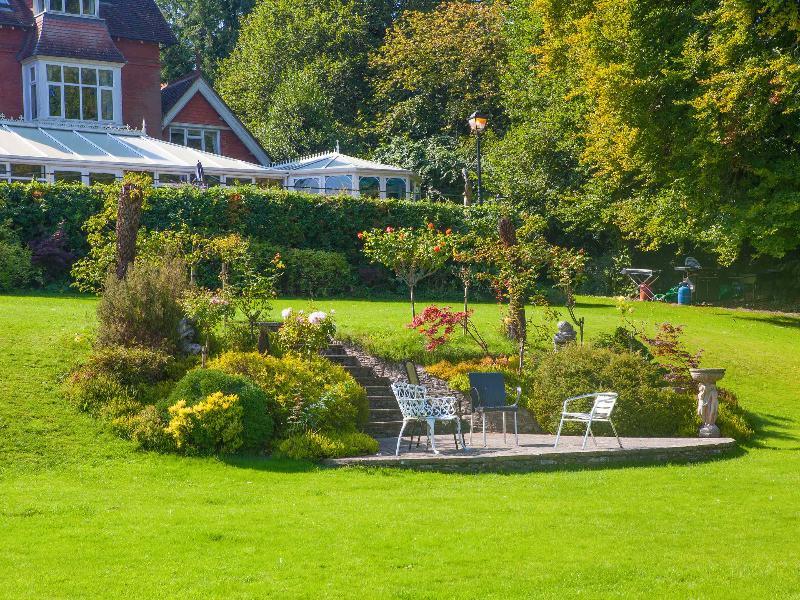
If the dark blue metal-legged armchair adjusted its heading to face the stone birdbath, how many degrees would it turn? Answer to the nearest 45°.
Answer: approximately 45° to its left

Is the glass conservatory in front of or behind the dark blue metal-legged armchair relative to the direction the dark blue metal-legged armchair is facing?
behind

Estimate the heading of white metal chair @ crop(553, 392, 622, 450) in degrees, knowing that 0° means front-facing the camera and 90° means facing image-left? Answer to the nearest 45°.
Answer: approximately 45°

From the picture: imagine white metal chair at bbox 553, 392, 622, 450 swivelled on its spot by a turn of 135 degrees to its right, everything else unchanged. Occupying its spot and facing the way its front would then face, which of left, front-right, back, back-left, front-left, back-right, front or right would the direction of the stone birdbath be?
front-right

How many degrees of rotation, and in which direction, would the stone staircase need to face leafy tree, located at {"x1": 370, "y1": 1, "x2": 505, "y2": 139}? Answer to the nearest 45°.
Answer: approximately 180°

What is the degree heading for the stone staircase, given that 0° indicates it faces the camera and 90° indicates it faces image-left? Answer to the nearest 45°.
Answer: approximately 0°

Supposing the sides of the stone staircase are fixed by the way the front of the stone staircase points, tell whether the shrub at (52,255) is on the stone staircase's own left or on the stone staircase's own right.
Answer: on the stone staircase's own right

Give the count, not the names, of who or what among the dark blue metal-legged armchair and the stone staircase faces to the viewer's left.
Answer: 0

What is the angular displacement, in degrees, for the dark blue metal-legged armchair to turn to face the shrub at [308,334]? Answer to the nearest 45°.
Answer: approximately 135° to its right

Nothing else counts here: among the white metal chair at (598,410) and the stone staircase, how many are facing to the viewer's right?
0

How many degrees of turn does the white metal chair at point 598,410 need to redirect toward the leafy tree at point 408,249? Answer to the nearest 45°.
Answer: approximately 90° to its right

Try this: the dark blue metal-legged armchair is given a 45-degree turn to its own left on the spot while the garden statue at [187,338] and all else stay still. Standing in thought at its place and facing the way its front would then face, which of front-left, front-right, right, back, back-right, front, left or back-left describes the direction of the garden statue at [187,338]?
back
